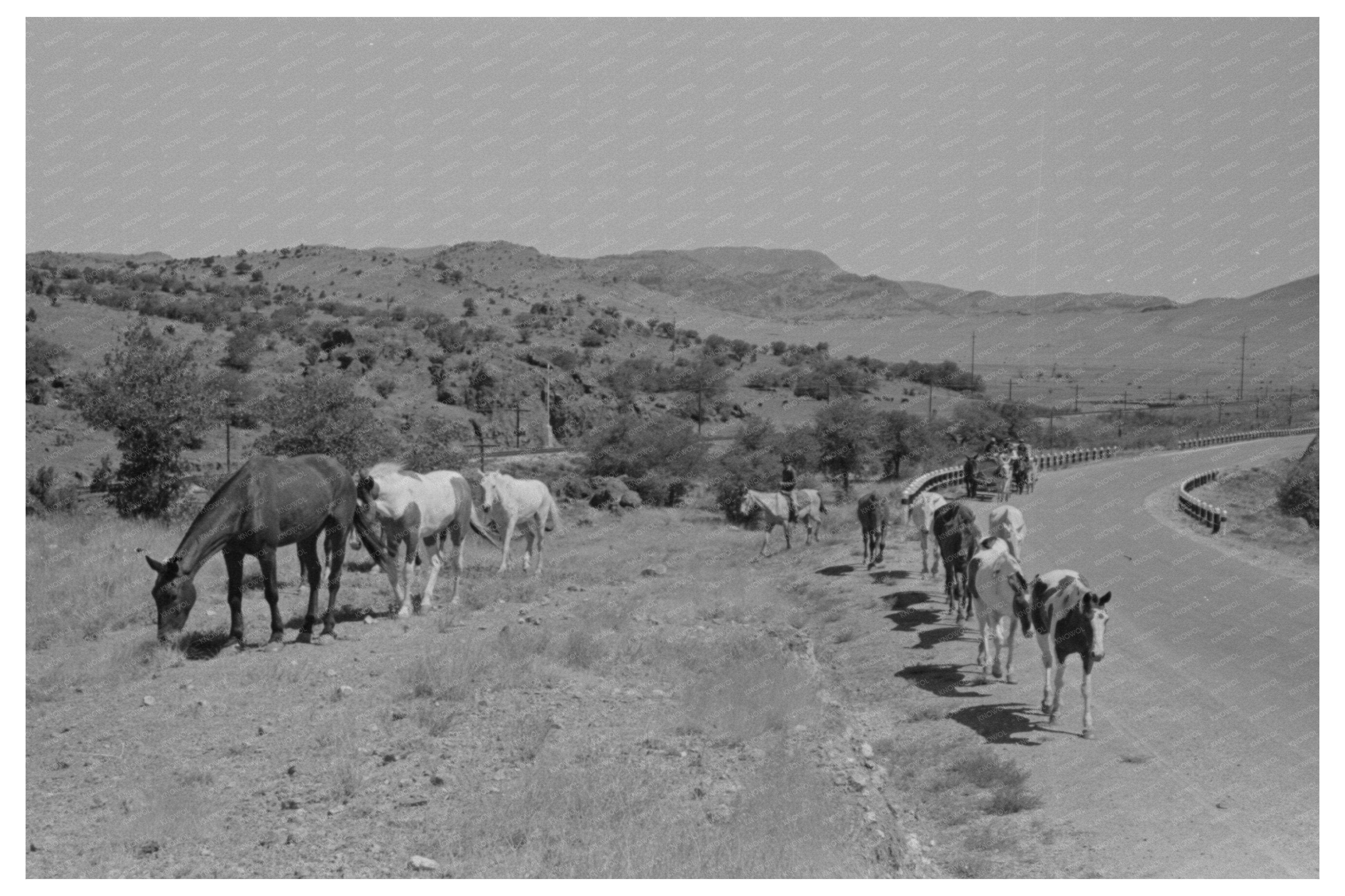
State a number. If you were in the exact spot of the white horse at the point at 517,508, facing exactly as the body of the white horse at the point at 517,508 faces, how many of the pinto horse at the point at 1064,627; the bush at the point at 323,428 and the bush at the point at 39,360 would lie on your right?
2

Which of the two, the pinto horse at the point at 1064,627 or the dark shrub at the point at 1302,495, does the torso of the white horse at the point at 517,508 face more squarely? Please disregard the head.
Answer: the pinto horse

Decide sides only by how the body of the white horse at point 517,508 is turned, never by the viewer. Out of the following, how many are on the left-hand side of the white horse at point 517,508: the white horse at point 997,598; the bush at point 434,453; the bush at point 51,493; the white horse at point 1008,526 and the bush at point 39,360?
2

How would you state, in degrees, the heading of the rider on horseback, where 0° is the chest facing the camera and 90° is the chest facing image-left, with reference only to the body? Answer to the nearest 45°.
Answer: approximately 90°

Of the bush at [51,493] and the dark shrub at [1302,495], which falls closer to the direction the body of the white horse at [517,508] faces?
the bush

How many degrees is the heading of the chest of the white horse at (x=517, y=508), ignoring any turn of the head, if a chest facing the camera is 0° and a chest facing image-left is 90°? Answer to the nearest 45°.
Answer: approximately 45°

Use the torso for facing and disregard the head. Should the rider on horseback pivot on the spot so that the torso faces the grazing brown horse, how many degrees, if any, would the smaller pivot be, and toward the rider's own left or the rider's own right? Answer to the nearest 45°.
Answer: approximately 90° to the rider's own left

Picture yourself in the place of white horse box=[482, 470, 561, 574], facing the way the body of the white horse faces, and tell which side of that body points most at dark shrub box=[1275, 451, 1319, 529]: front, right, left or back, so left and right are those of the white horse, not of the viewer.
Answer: back
